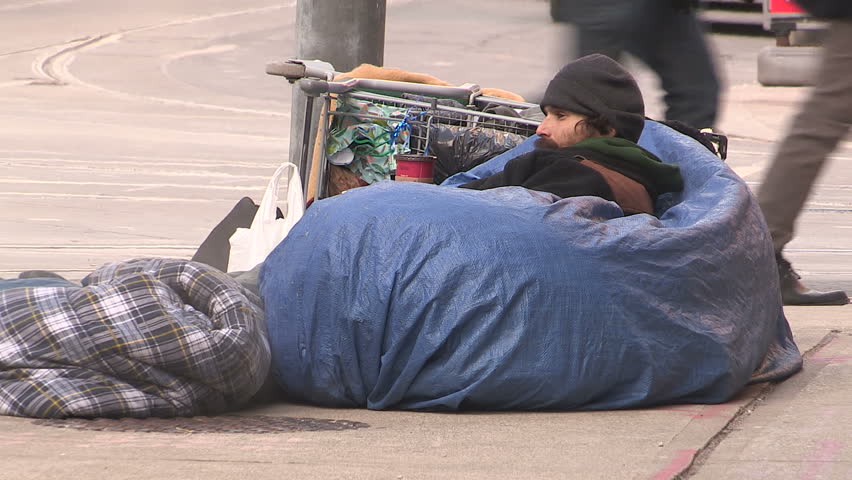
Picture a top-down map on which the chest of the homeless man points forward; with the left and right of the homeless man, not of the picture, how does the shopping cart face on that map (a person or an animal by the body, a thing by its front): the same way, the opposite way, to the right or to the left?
the opposite way

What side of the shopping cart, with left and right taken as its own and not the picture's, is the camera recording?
right

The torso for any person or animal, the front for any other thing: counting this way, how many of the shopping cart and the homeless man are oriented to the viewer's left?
1

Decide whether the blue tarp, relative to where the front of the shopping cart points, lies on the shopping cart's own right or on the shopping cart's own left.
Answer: on the shopping cart's own right

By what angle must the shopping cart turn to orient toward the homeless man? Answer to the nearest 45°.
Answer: approximately 45° to its right

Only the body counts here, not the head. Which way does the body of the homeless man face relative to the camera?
to the viewer's left
